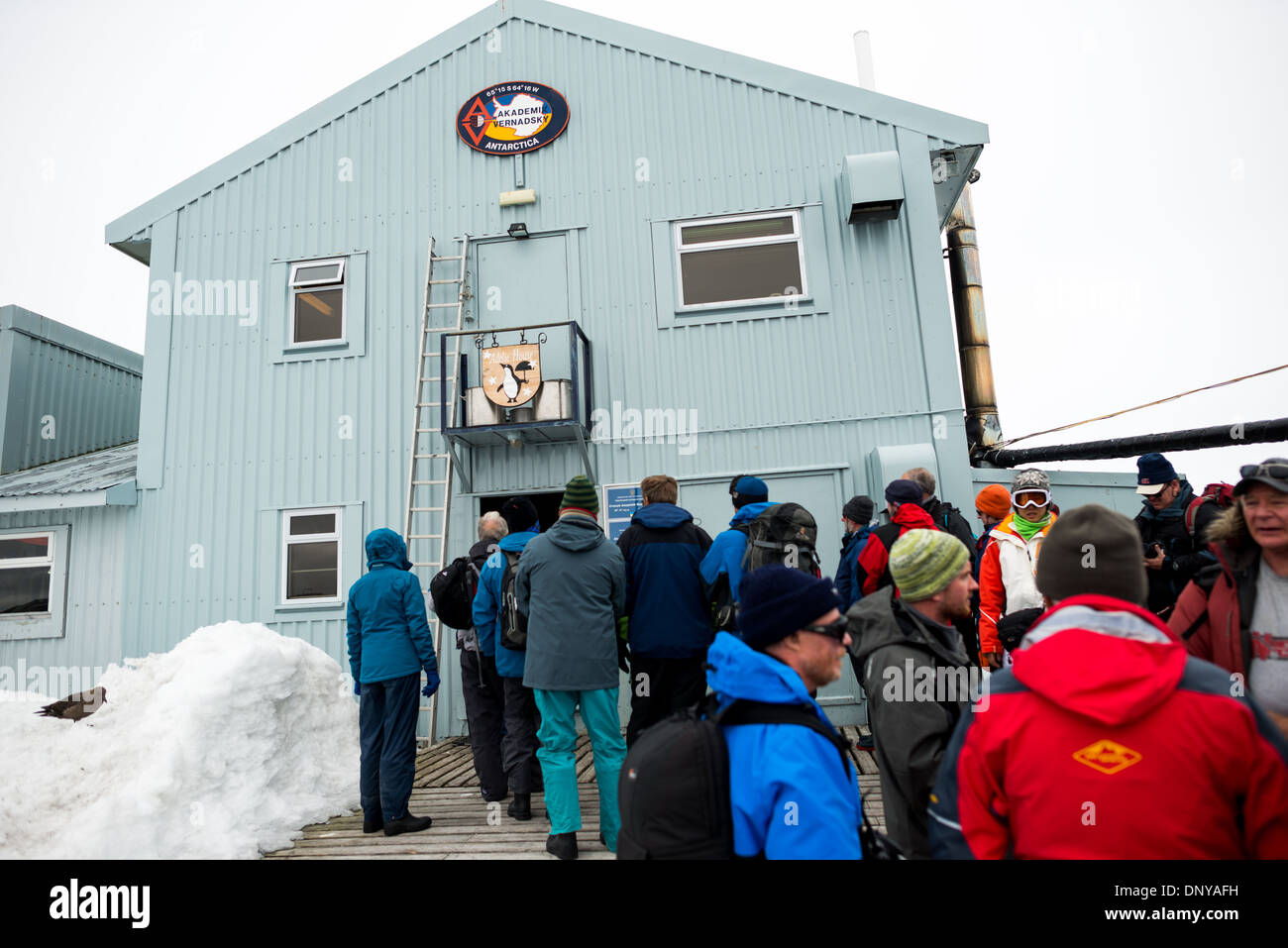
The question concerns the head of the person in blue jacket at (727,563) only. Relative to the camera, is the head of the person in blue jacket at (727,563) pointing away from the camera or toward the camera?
away from the camera

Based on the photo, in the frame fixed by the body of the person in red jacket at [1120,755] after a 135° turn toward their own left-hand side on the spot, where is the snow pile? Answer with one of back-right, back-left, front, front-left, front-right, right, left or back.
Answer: front-right

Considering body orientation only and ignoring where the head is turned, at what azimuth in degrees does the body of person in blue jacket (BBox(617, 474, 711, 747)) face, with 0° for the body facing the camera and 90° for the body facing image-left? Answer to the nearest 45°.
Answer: approximately 180°

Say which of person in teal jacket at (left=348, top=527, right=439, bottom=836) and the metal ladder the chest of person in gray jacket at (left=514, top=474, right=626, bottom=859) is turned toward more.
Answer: the metal ladder

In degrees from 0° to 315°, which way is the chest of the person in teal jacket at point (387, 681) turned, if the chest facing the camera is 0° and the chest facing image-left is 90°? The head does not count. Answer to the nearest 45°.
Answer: approximately 225°

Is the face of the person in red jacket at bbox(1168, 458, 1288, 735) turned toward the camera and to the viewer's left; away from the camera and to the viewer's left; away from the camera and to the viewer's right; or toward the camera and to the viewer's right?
toward the camera and to the viewer's left

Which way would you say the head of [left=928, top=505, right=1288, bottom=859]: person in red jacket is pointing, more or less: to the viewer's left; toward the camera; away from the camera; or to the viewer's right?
away from the camera

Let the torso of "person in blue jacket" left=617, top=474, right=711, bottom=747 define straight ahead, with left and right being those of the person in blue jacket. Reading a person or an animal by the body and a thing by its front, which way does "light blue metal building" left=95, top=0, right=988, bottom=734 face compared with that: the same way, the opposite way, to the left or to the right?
the opposite way

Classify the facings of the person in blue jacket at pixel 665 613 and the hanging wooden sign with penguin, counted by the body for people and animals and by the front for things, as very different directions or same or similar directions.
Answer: very different directions

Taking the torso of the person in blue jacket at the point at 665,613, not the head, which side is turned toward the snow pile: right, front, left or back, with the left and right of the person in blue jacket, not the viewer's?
left

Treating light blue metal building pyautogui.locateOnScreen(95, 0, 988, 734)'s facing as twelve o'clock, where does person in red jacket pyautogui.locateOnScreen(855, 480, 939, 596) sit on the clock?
The person in red jacket is roughly at 11 o'clock from the light blue metal building.

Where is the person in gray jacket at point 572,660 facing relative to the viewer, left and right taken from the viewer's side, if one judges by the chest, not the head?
facing away from the viewer

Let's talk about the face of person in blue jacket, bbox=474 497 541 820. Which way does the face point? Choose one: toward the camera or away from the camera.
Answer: away from the camera

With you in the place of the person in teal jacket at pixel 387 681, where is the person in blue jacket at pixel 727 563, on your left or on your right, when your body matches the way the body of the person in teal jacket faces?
on your right

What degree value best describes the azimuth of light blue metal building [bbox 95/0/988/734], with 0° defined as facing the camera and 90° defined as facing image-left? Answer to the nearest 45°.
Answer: approximately 0°

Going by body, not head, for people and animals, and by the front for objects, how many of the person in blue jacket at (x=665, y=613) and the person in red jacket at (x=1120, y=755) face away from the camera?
2
